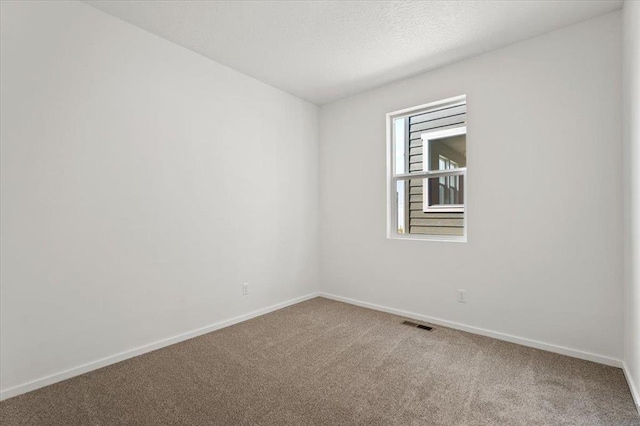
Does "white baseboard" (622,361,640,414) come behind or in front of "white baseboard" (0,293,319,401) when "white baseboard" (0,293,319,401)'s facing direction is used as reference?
in front

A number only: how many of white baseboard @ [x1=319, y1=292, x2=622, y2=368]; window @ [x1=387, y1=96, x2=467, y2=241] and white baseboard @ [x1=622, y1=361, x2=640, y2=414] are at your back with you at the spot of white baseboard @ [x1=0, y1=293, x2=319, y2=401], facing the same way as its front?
0

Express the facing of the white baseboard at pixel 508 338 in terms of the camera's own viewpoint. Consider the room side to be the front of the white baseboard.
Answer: facing the viewer and to the left of the viewer

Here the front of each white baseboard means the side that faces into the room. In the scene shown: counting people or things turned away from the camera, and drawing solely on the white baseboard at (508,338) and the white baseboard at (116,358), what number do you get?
0

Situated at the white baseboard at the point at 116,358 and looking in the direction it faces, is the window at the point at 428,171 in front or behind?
in front
